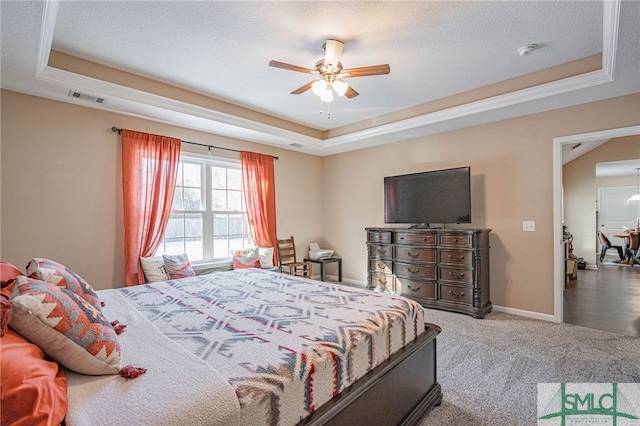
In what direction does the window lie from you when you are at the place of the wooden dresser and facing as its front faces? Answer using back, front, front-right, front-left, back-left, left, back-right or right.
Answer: front-right

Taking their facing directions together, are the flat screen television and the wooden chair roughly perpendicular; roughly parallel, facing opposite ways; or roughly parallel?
roughly perpendicular

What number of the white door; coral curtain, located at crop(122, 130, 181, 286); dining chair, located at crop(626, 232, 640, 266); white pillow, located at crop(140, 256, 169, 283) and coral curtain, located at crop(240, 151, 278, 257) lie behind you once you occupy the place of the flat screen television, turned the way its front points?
2

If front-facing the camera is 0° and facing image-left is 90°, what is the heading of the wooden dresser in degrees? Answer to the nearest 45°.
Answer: approximately 45°

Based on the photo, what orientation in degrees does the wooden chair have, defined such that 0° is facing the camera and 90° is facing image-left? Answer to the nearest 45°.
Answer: approximately 315°

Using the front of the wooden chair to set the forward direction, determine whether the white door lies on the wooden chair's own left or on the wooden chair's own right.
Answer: on the wooden chair's own left

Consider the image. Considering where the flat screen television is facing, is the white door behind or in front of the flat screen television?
behind

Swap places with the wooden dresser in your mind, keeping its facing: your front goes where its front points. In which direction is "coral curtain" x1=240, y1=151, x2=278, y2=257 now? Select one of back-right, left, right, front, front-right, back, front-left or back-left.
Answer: front-right
